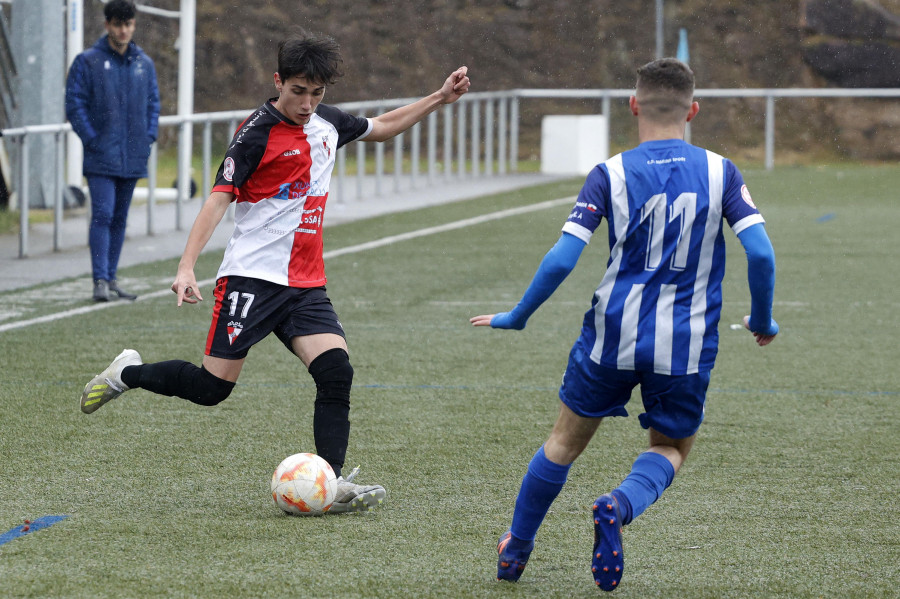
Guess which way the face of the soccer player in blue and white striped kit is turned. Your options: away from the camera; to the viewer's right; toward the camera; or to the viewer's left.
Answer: away from the camera

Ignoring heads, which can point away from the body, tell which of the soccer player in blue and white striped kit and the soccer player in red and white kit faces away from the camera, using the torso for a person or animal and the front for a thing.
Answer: the soccer player in blue and white striped kit

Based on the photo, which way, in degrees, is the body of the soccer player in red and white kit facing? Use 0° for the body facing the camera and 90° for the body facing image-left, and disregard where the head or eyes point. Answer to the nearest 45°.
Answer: approximately 315°

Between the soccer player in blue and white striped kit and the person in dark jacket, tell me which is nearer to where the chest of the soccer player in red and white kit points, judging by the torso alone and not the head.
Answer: the soccer player in blue and white striped kit

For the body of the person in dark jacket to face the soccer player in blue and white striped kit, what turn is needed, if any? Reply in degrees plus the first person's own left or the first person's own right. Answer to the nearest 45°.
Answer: approximately 45° to the first person's own right

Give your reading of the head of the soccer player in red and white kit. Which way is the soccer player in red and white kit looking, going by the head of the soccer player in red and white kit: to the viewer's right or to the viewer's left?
to the viewer's right

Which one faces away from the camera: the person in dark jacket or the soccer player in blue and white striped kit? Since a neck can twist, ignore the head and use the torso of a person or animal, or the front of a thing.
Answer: the soccer player in blue and white striped kit

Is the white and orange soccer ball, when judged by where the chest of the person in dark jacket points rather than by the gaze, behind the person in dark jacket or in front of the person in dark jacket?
in front

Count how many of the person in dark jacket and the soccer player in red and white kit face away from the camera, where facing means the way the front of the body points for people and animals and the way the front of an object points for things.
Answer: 0

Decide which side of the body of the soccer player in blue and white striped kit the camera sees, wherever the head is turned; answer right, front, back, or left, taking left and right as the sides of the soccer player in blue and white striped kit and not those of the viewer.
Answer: back

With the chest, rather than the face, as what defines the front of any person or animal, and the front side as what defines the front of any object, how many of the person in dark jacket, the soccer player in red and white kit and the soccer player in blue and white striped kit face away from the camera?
1

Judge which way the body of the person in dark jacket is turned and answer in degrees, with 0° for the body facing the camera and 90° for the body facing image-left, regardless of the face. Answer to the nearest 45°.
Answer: approximately 315°

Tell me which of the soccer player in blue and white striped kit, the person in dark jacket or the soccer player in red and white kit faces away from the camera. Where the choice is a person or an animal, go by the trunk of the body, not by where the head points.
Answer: the soccer player in blue and white striped kit

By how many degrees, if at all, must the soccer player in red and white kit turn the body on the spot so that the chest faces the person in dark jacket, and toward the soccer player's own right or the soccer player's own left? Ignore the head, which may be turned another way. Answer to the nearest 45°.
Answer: approximately 135° to the soccer player's own left
